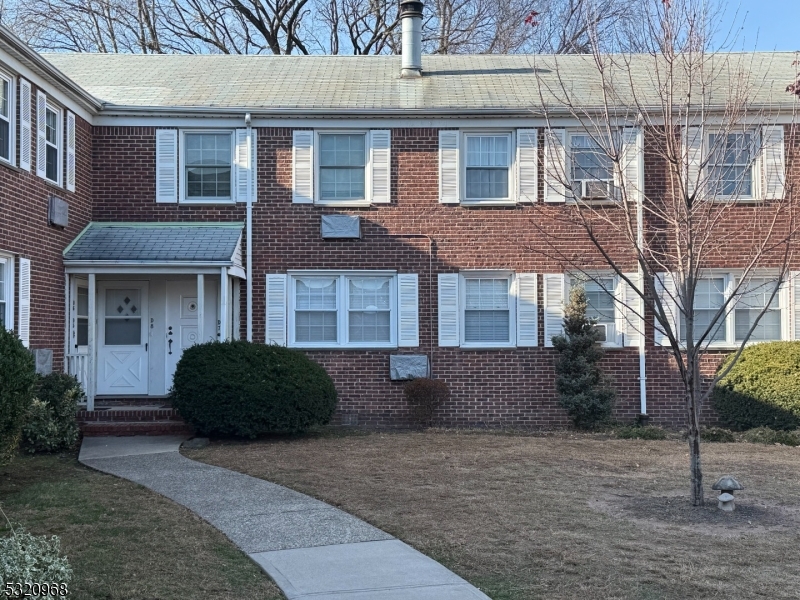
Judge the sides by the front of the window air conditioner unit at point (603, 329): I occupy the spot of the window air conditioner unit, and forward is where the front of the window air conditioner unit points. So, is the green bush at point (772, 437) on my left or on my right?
on my left

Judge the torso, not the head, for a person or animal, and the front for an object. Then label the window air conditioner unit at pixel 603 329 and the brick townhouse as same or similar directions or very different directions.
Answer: same or similar directions

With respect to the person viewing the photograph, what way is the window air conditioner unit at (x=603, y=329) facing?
facing the viewer

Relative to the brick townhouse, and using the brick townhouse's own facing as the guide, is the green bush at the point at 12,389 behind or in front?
in front

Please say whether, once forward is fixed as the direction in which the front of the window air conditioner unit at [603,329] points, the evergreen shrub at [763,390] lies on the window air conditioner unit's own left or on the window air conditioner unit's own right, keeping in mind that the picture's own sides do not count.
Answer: on the window air conditioner unit's own left

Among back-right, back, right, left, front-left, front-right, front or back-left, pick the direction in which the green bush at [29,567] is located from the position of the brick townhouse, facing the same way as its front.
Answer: front

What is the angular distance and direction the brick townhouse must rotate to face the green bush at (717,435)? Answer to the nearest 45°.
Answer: approximately 90° to its left

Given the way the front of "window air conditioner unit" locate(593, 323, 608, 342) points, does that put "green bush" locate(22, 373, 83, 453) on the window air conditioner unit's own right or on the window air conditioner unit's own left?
on the window air conditioner unit's own right

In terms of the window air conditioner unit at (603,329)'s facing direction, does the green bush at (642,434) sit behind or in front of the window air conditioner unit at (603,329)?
in front

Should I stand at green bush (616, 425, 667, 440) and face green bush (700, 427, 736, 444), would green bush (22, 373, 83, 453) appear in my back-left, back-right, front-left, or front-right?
back-right

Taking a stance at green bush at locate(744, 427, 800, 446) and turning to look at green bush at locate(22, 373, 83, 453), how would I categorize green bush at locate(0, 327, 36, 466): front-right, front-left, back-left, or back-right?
front-left

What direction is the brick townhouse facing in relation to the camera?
toward the camera
